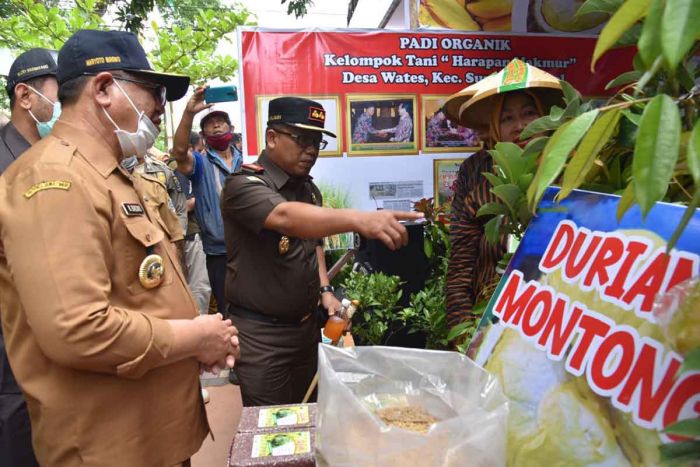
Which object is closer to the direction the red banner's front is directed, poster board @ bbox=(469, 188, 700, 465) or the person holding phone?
the poster board

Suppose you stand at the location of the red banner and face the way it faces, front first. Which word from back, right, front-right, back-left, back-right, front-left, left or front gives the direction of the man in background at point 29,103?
front-right

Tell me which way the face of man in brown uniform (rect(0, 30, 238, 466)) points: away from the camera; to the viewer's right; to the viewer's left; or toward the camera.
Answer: to the viewer's right

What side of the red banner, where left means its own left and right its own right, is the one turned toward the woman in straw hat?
front

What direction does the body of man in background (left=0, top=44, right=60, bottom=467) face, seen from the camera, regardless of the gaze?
to the viewer's right

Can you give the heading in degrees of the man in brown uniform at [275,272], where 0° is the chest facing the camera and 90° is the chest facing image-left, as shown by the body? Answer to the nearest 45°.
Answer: approximately 315°

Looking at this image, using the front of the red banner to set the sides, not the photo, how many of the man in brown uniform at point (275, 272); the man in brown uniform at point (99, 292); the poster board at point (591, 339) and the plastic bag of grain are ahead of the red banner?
4

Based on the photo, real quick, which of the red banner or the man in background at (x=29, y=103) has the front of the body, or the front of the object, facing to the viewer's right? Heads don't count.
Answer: the man in background

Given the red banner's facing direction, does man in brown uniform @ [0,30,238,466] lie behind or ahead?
ahead

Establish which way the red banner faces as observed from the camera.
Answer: facing the viewer
